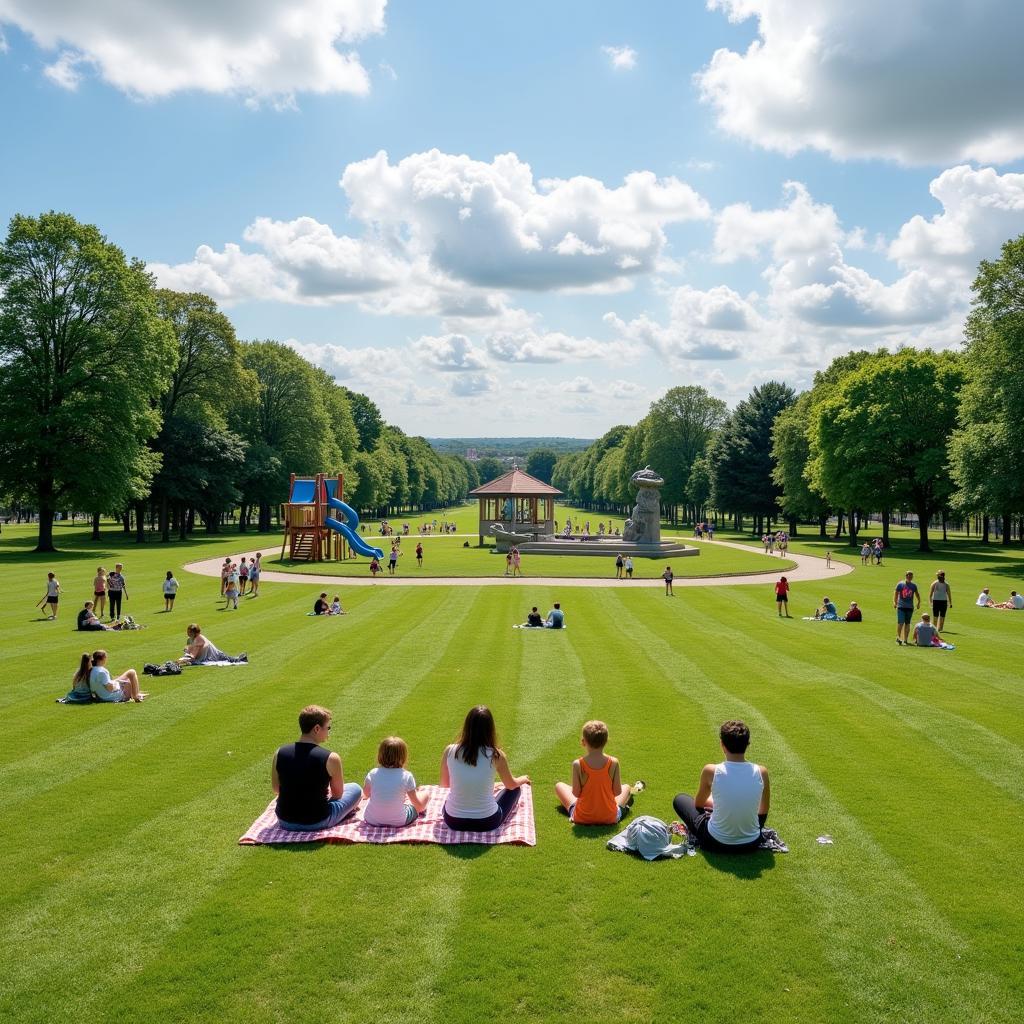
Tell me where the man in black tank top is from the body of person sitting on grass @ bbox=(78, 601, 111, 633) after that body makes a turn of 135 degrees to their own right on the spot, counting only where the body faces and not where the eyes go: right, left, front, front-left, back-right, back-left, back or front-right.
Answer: front-left

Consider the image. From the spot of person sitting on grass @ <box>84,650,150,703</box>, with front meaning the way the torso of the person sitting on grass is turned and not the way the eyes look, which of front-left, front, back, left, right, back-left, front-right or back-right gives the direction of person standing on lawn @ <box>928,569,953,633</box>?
front

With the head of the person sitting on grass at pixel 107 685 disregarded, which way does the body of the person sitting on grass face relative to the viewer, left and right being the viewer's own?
facing to the right of the viewer

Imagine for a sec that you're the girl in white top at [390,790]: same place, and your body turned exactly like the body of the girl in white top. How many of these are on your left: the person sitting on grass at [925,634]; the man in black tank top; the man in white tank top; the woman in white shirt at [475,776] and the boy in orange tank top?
1

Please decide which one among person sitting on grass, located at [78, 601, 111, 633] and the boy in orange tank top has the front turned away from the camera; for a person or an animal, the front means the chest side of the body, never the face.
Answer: the boy in orange tank top

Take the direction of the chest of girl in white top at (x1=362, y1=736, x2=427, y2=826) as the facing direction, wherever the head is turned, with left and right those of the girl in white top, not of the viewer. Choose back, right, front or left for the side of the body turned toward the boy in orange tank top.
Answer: right

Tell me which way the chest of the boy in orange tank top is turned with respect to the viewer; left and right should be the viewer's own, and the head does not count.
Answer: facing away from the viewer

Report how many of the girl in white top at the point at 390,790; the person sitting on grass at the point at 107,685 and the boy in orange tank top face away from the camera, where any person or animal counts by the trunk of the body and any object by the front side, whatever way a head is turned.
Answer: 2

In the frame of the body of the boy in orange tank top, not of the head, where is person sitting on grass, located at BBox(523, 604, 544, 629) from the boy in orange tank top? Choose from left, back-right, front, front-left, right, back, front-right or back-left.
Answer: front

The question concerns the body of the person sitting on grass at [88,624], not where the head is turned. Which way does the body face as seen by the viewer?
to the viewer's right

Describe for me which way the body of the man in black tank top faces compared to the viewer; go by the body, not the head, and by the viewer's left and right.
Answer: facing away from the viewer and to the right of the viewer

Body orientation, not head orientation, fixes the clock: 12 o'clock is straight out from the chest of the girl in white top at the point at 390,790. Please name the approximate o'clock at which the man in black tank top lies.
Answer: The man in black tank top is roughly at 9 o'clock from the girl in white top.

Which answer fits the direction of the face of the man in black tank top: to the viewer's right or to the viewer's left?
to the viewer's right

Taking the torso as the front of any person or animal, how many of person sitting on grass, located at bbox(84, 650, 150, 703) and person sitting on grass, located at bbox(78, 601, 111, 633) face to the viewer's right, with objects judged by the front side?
2

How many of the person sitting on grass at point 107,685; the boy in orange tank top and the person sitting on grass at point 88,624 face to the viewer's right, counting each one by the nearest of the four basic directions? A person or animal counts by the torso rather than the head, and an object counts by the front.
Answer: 2
